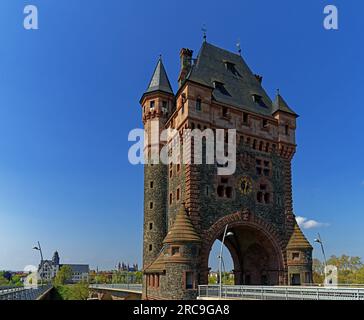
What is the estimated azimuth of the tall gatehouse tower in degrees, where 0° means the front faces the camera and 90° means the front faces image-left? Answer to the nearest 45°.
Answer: approximately 315°
